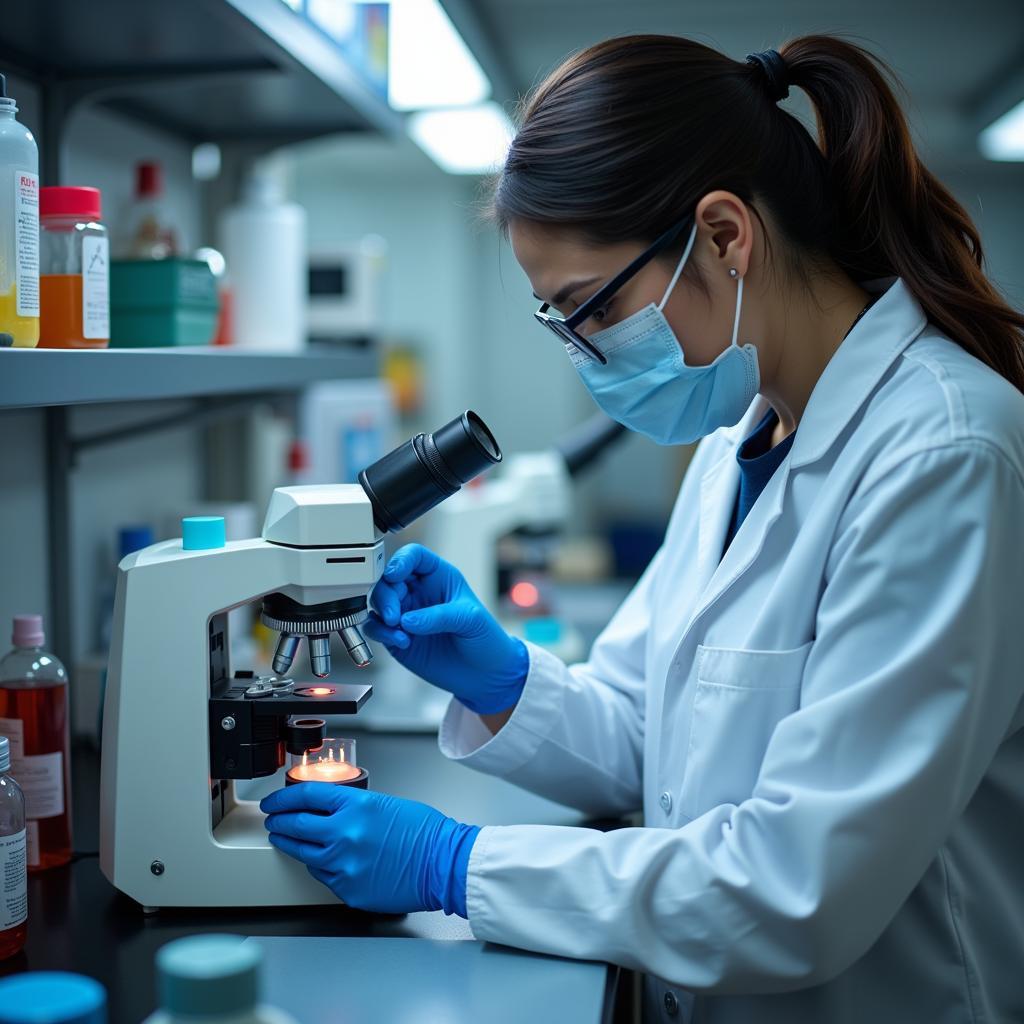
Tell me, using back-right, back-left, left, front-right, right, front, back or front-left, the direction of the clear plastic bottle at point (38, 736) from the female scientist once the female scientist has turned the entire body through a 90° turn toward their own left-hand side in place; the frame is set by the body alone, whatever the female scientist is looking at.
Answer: right

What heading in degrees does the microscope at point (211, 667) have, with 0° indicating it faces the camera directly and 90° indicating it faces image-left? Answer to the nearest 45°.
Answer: approximately 270°

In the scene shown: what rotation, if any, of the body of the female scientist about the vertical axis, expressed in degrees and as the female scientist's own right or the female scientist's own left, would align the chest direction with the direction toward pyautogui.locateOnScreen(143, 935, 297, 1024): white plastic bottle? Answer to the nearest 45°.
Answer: approximately 45° to the female scientist's own left

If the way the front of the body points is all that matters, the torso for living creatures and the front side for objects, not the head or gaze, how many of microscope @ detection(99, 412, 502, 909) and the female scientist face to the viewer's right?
1

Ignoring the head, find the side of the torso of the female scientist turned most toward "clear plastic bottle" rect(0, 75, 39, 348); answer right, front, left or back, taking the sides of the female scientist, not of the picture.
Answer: front

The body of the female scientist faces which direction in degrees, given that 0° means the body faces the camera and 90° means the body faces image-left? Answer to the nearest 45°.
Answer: approximately 90°

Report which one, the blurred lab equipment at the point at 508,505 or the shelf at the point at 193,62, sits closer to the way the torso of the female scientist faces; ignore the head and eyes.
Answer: the shelf

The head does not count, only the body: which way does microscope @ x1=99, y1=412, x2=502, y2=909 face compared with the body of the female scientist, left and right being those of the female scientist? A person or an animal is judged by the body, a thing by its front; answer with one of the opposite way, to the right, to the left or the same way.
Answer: the opposite way

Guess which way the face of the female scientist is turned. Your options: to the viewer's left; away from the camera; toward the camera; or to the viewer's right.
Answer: to the viewer's left
